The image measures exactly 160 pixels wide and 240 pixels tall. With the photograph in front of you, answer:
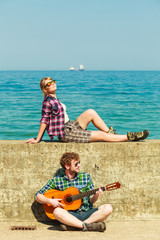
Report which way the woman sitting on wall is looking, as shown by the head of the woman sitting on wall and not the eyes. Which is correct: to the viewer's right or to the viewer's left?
to the viewer's right

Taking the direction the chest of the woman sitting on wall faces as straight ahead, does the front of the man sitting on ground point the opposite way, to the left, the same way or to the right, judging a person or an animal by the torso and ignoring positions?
to the right

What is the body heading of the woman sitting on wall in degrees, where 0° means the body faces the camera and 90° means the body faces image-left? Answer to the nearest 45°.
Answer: approximately 270°

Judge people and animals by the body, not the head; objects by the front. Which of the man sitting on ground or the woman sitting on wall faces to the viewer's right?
the woman sitting on wall

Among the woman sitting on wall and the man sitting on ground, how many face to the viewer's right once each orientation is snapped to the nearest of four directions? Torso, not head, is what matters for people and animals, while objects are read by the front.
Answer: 1

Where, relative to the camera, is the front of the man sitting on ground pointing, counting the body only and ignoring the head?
toward the camera
